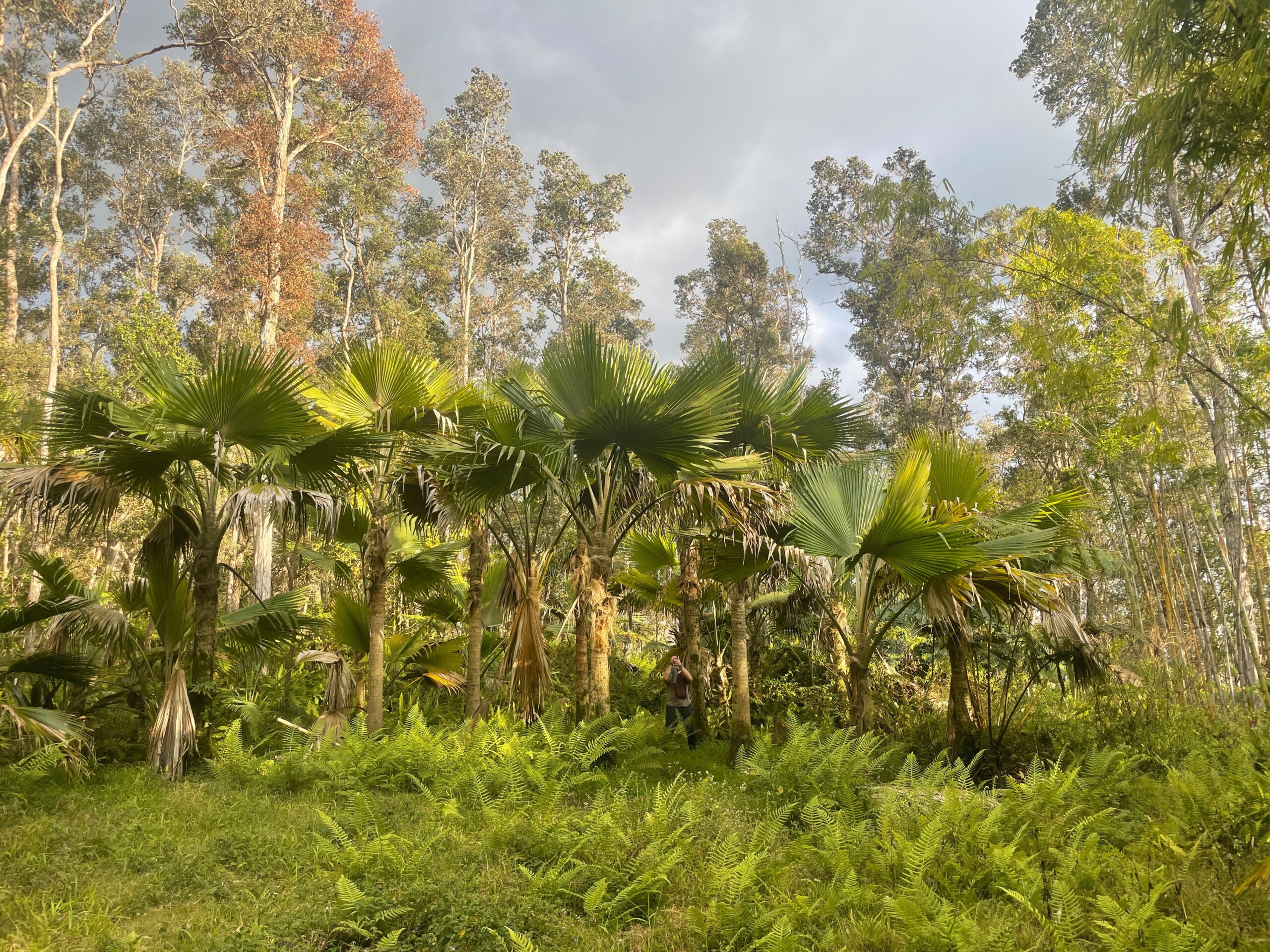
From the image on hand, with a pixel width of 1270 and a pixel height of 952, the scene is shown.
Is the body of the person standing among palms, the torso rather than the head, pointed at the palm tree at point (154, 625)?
no

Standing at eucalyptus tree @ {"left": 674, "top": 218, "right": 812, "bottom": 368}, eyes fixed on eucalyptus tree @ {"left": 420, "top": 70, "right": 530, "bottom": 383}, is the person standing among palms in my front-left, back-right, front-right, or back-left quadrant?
front-left

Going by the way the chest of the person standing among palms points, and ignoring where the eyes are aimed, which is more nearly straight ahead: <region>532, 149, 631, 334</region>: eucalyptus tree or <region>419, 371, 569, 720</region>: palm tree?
the palm tree

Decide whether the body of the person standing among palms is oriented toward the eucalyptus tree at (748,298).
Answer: no

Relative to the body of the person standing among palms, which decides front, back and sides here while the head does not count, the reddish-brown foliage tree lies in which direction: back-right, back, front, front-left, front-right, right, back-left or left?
back-right

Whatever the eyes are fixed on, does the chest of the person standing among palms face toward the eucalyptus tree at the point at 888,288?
no

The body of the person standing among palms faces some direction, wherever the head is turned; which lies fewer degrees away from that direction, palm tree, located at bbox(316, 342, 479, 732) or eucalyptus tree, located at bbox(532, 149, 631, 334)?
the palm tree

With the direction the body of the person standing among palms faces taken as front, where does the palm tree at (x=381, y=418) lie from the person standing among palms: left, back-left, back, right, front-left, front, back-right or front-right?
front-right

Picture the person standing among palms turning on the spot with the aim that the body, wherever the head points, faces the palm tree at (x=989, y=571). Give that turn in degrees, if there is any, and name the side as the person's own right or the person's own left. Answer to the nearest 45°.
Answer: approximately 45° to the person's own left

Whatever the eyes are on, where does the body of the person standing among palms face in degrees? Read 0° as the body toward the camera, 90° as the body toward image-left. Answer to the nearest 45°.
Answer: approximately 0°
